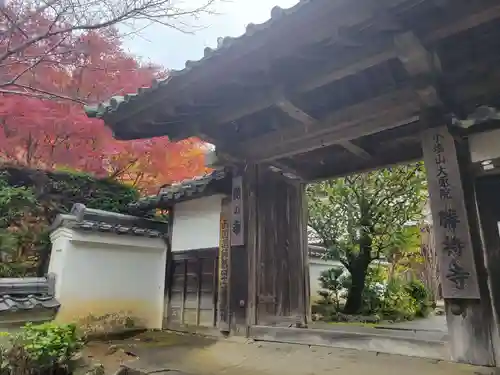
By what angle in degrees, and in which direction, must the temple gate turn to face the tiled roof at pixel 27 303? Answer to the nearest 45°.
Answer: approximately 45° to its right

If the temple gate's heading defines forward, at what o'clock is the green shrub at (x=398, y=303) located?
The green shrub is roughly at 5 o'clock from the temple gate.

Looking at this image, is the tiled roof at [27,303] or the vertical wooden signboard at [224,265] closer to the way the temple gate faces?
the tiled roof

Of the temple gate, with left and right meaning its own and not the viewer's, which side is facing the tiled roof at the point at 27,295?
right

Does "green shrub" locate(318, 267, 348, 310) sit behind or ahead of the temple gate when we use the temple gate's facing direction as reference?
behind

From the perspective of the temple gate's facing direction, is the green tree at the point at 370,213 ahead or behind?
behind

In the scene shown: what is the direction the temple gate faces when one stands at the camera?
facing the viewer and to the left of the viewer

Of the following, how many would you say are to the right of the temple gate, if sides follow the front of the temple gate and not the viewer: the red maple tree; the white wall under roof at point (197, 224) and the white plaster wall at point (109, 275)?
3

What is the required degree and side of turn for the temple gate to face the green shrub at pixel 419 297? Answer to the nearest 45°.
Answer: approximately 135° to its right

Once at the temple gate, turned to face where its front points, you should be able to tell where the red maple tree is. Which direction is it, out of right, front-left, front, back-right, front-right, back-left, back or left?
right

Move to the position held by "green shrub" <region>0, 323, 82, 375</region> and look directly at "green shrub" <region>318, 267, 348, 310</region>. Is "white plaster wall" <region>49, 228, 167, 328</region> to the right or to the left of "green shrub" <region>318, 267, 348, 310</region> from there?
left
